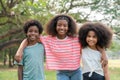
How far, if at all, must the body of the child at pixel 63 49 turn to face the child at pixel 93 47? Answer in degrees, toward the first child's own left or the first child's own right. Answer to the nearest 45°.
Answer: approximately 90° to the first child's own left

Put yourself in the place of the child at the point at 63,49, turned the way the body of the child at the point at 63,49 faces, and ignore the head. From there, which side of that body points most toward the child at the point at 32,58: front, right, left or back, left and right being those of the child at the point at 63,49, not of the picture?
right

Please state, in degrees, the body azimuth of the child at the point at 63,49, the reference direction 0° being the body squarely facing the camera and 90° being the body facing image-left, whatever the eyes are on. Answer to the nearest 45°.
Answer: approximately 0°

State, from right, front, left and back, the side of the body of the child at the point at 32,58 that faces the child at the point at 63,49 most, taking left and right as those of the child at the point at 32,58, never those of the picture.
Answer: left

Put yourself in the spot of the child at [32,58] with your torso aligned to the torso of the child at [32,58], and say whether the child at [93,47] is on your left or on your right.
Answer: on your left

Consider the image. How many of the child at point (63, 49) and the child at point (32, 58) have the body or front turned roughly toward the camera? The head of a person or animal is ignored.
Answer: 2
